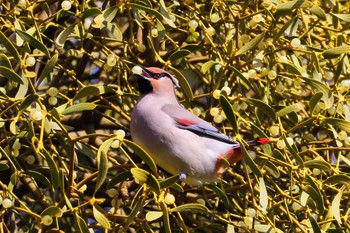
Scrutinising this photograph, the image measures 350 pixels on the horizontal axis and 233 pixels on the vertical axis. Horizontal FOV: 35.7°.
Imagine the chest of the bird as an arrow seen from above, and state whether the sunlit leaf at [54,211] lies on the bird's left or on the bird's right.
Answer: on the bird's left

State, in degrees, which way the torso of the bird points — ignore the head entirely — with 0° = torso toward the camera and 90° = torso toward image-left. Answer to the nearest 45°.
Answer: approximately 90°
